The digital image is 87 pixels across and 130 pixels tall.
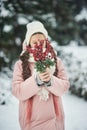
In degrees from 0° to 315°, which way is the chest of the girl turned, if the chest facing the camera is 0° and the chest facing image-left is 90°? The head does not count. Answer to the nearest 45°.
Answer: approximately 0°
